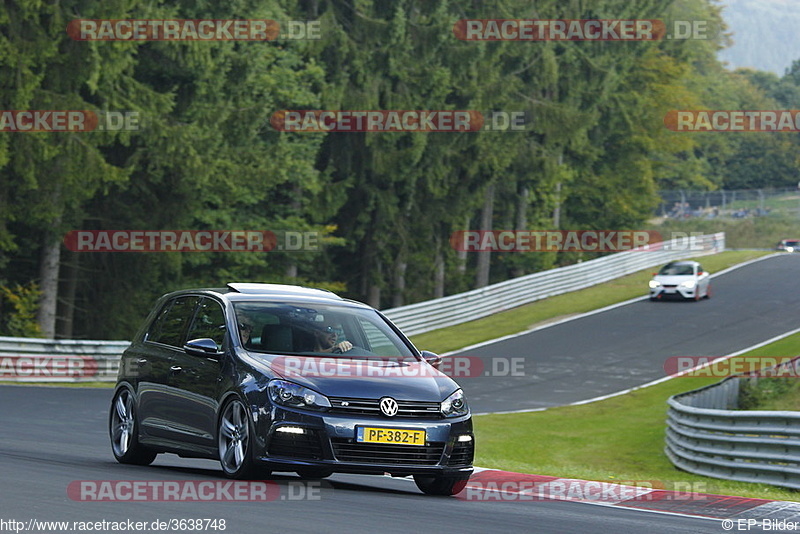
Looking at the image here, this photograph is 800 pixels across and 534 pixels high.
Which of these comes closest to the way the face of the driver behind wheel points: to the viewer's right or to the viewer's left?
to the viewer's right

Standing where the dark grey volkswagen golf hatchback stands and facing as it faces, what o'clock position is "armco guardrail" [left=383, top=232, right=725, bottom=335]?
The armco guardrail is roughly at 8 o'clock from the dark grey volkswagen golf hatchback.

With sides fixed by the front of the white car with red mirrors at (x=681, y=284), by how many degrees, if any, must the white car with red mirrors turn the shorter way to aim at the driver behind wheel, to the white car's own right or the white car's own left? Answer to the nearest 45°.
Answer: approximately 45° to the white car's own left

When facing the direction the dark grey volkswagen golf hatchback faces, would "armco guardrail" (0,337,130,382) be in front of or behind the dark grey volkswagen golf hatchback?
behind

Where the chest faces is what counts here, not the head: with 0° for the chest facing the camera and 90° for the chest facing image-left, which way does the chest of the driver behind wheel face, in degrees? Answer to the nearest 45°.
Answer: approximately 315°

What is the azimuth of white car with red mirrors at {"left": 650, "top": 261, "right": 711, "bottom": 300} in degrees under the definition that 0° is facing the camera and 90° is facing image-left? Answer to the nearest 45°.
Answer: approximately 45°

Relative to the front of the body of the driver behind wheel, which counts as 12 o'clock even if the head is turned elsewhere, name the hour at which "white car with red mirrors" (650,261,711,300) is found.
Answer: The white car with red mirrors is roughly at 8 o'clock from the driver behind wheel.

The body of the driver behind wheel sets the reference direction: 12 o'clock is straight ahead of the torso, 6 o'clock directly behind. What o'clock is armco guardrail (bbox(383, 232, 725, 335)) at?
The armco guardrail is roughly at 8 o'clock from the driver behind wheel.

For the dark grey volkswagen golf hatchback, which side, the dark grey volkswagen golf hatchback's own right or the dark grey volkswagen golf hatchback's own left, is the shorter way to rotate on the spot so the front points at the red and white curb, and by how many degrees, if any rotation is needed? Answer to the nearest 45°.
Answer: approximately 45° to the dark grey volkswagen golf hatchback's own left
